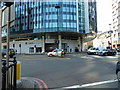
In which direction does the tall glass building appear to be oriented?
toward the camera
